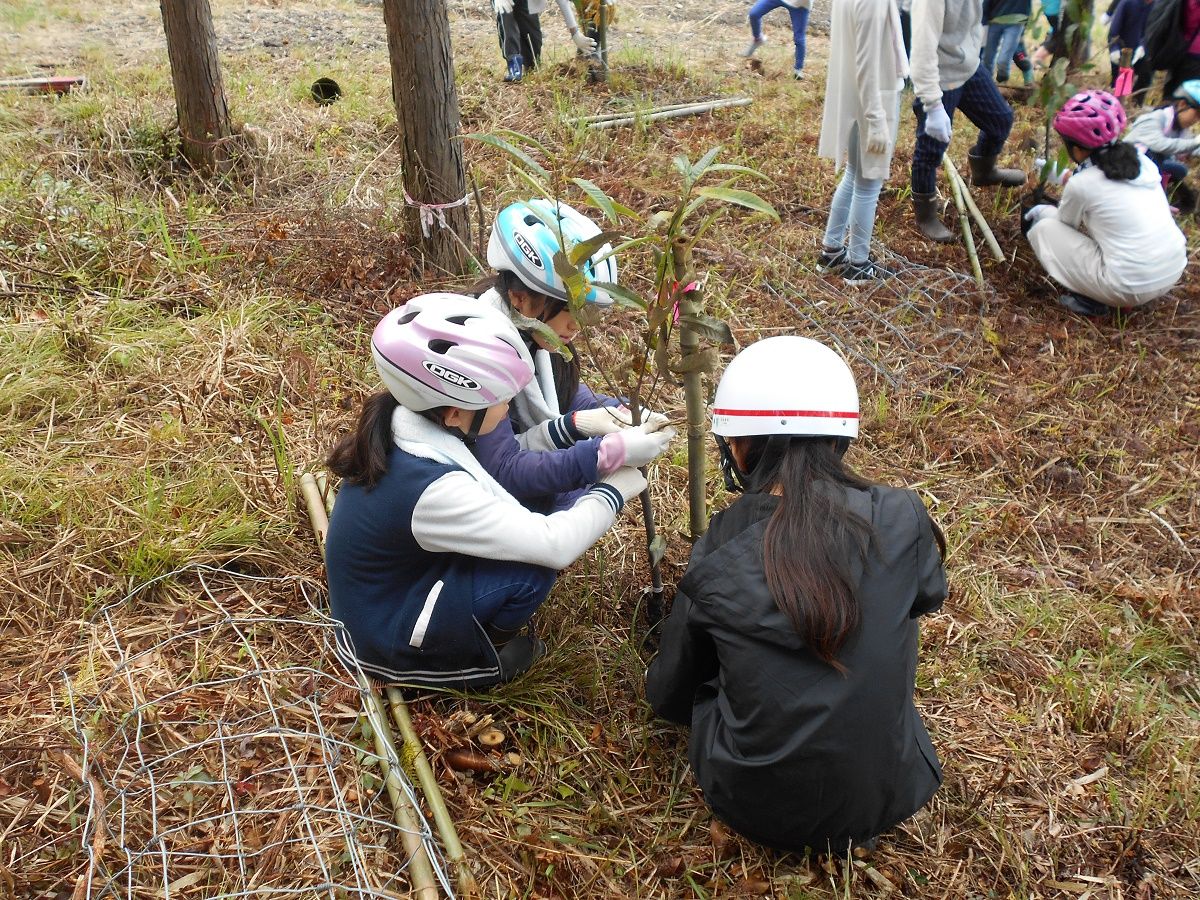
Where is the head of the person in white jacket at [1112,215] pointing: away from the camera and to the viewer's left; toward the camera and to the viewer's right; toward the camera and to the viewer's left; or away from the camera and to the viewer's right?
away from the camera and to the viewer's left

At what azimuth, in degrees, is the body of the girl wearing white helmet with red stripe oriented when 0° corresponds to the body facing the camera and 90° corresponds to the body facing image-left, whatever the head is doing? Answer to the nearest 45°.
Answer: approximately 180°

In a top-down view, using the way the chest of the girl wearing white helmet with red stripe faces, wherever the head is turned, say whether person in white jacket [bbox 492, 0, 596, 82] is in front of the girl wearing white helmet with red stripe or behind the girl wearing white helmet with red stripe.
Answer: in front

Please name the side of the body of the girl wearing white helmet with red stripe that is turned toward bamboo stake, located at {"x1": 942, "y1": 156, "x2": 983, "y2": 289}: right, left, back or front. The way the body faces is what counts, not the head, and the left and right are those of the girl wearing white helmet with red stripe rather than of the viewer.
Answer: front

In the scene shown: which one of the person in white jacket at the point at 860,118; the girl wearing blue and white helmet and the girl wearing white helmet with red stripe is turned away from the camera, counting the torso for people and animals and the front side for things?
the girl wearing white helmet with red stripe

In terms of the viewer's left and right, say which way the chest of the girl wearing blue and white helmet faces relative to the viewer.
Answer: facing to the right of the viewer

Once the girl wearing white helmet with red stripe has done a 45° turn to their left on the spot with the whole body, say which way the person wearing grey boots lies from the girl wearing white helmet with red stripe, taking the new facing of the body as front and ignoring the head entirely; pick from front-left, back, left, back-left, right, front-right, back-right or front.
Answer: front-right

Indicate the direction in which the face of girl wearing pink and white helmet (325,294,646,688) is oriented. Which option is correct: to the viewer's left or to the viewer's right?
to the viewer's right

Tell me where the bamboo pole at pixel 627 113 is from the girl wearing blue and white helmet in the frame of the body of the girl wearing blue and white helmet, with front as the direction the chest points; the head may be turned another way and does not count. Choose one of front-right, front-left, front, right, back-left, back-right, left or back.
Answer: left
